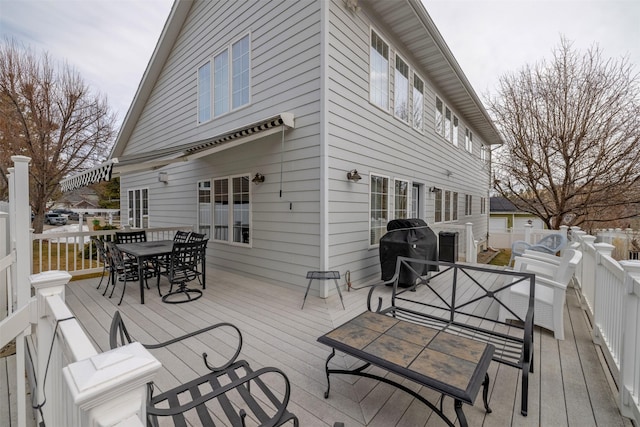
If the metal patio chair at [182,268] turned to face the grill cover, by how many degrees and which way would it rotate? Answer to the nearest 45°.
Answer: approximately 135° to its right

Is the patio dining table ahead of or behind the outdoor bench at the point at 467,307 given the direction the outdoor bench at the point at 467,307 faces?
ahead

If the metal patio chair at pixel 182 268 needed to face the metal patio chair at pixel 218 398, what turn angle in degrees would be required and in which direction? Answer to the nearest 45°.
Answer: approximately 135° to its left

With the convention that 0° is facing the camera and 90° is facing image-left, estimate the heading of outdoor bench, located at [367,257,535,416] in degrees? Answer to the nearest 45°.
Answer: approximately 45°

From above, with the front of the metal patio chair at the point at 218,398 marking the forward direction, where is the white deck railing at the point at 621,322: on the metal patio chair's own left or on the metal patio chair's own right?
on the metal patio chair's own right

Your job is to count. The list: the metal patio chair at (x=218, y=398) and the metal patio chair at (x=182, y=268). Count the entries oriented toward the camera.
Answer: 0

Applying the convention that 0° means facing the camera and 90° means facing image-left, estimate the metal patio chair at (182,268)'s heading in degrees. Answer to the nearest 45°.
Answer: approximately 135°

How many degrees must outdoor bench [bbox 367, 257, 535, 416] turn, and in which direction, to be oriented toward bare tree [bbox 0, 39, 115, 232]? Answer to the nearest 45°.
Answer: approximately 45° to its right

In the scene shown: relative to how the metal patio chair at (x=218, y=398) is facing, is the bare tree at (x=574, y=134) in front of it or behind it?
in front

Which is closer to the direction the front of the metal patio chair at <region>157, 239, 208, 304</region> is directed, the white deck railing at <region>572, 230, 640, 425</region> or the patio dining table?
the patio dining table

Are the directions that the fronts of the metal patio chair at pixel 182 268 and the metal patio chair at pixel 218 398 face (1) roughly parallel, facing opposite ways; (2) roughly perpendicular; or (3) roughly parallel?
roughly perpendicular

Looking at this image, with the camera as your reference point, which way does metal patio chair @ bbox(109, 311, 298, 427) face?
facing away from the viewer and to the right of the viewer
